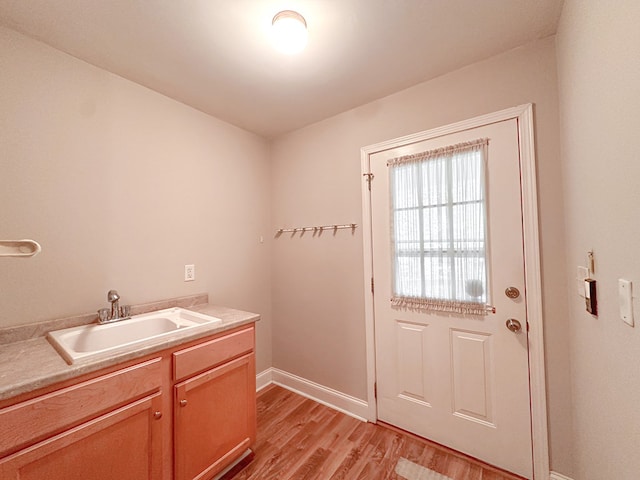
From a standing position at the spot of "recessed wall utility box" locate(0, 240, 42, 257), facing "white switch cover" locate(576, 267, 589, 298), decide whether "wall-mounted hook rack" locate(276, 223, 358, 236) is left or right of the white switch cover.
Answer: left

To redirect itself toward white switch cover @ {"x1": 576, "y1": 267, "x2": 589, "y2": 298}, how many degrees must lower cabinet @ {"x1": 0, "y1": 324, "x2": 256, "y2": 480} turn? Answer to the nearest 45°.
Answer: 0° — it already faces it

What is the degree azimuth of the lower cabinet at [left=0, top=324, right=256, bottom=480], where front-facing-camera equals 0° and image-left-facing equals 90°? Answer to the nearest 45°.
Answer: approximately 315°

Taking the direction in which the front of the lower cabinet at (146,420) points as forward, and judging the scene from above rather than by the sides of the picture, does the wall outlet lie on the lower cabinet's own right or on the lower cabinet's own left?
on the lower cabinet's own left

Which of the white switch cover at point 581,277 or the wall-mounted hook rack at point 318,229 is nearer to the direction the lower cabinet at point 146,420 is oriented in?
the white switch cover

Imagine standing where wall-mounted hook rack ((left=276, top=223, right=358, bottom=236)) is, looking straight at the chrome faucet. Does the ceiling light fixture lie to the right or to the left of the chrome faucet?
left
